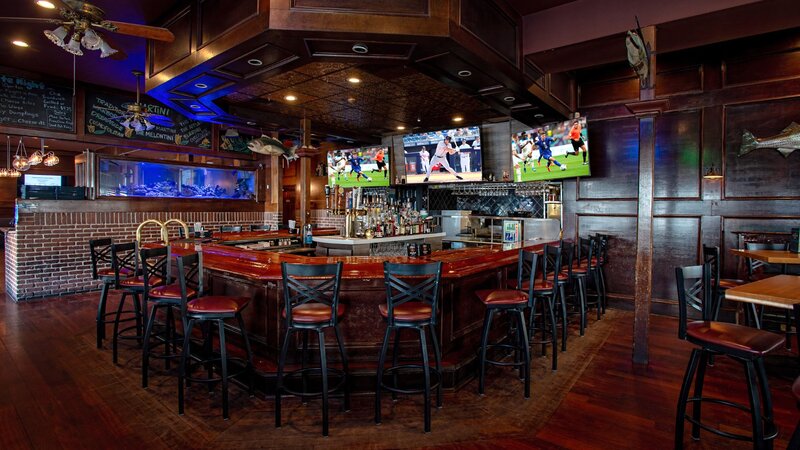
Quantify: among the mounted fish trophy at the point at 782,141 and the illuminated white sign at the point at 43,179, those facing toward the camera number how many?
1

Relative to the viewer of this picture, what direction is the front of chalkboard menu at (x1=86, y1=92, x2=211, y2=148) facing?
facing the viewer and to the right of the viewer

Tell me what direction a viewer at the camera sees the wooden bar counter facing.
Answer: facing the viewer

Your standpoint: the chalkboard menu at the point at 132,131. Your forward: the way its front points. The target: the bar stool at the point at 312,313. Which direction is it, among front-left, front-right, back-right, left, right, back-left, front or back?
front-right

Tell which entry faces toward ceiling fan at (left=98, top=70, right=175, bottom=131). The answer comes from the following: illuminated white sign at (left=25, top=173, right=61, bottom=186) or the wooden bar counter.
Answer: the illuminated white sign

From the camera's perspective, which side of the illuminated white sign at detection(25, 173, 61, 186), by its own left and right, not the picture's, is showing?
front

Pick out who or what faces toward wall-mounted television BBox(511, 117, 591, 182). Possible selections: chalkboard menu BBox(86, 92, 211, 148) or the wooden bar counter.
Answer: the chalkboard menu

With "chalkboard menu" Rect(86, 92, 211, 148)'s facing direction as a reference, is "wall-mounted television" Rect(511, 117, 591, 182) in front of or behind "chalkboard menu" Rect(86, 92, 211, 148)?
in front

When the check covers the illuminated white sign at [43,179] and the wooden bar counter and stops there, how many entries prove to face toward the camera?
2

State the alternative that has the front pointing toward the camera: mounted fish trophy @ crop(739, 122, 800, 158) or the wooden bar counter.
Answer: the wooden bar counter

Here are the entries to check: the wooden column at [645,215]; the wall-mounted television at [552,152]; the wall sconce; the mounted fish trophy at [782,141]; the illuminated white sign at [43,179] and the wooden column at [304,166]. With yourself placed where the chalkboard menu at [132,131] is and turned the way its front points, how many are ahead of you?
5
